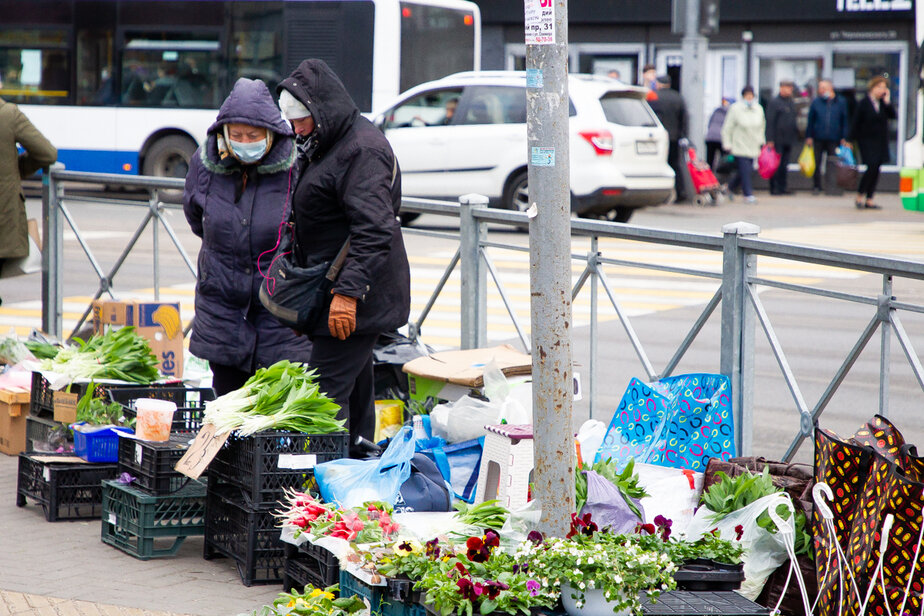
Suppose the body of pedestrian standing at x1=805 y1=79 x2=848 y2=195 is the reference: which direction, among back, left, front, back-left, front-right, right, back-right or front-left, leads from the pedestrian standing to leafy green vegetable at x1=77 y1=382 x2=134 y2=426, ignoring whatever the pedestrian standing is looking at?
front

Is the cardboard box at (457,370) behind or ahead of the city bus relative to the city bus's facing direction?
behind

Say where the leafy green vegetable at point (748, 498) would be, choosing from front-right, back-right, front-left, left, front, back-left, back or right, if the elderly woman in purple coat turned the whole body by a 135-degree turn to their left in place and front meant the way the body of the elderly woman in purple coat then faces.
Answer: right

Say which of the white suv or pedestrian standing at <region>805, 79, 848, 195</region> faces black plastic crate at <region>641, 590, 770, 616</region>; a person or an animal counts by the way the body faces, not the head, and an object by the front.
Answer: the pedestrian standing

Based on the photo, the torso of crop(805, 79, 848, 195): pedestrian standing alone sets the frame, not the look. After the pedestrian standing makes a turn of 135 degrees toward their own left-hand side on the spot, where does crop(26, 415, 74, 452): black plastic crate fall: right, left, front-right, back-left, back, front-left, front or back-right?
back-right

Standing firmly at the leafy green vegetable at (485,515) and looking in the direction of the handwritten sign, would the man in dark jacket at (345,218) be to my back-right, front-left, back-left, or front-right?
front-right

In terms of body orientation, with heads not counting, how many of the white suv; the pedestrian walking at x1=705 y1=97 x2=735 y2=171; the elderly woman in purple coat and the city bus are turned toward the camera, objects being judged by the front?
1

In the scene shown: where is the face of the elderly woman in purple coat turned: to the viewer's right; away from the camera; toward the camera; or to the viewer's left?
toward the camera

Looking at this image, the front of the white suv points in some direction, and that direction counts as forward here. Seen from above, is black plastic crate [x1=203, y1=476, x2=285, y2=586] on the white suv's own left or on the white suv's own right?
on the white suv's own left

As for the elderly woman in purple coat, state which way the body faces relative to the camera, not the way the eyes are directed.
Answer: toward the camera
